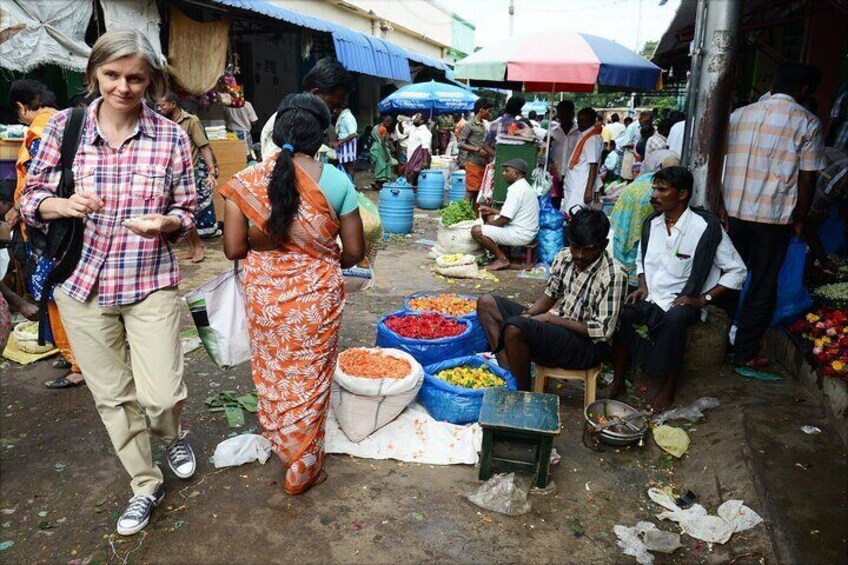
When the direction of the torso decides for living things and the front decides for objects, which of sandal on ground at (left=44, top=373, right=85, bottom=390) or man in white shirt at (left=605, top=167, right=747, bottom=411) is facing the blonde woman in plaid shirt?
the man in white shirt

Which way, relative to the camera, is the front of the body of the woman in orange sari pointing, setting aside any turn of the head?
away from the camera

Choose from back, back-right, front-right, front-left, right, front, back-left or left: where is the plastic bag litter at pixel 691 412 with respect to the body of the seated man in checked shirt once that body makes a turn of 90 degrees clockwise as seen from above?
back-right

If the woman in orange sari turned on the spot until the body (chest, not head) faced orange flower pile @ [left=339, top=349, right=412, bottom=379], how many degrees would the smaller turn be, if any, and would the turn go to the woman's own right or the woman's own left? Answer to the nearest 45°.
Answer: approximately 45° to the woman's own right

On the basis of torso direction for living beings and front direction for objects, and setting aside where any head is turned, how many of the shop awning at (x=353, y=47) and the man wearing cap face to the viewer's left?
1

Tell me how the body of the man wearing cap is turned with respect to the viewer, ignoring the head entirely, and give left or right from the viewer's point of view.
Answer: facing to the left of the viewer

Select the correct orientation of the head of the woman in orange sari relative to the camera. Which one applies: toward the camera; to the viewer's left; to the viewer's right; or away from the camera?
away from the camera

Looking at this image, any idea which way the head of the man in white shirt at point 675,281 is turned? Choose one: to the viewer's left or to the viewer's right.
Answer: to the viewer's left
